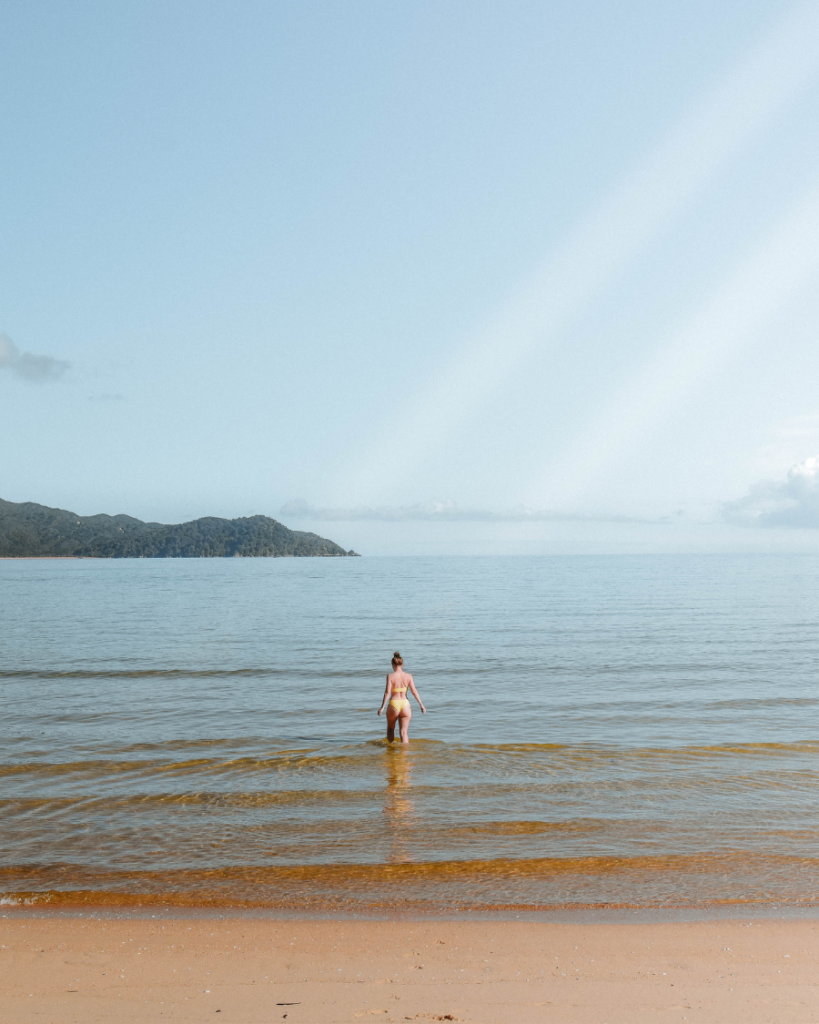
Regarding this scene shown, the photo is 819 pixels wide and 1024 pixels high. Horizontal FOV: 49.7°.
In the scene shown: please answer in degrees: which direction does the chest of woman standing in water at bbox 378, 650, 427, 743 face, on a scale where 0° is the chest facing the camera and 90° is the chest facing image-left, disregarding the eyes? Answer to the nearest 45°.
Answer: approximately 180°
